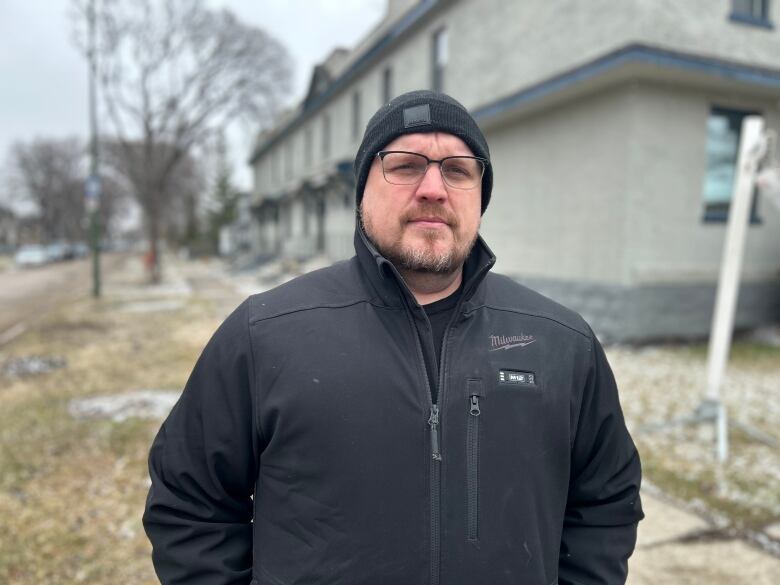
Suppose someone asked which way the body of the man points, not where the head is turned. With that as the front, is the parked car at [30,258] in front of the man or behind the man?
behind

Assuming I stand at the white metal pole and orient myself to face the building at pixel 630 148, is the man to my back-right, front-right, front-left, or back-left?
back-left

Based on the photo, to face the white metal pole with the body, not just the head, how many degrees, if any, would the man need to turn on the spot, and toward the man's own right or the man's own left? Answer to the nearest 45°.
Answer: approximately 135° to the man's own left

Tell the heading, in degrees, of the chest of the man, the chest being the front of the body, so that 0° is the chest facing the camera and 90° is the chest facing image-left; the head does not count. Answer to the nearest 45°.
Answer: approximately 0°

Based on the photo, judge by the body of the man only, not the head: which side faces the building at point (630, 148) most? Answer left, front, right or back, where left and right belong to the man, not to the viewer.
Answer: back

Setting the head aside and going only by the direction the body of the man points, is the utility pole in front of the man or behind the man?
behind
